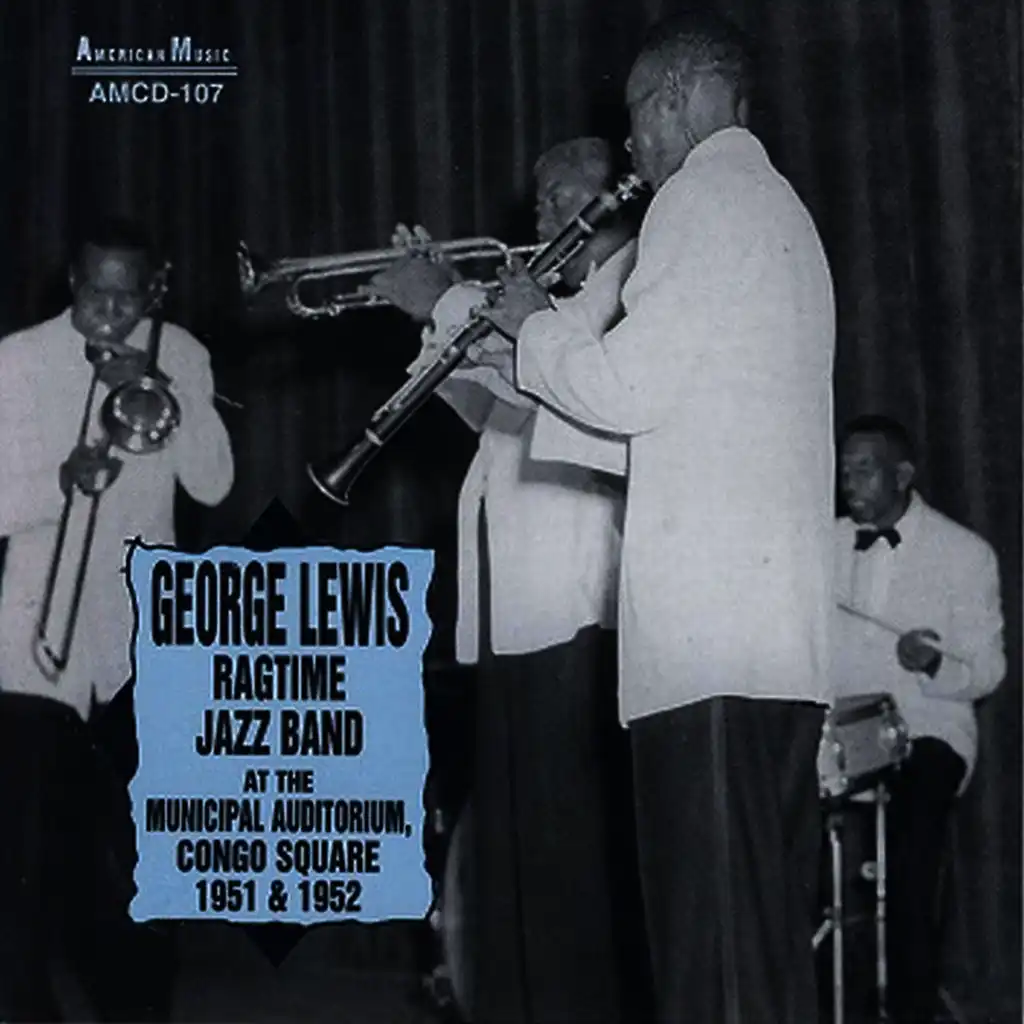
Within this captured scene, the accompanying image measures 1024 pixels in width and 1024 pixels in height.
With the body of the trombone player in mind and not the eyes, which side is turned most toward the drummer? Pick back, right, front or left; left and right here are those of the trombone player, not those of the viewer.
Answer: left

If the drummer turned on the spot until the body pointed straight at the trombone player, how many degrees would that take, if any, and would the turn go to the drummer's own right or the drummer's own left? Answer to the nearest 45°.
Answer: approximately 45° to the drummer's own right

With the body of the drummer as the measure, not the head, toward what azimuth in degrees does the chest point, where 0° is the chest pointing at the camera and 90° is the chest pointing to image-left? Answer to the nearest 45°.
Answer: approximately 45°

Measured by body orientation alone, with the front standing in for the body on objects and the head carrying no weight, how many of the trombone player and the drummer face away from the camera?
0
